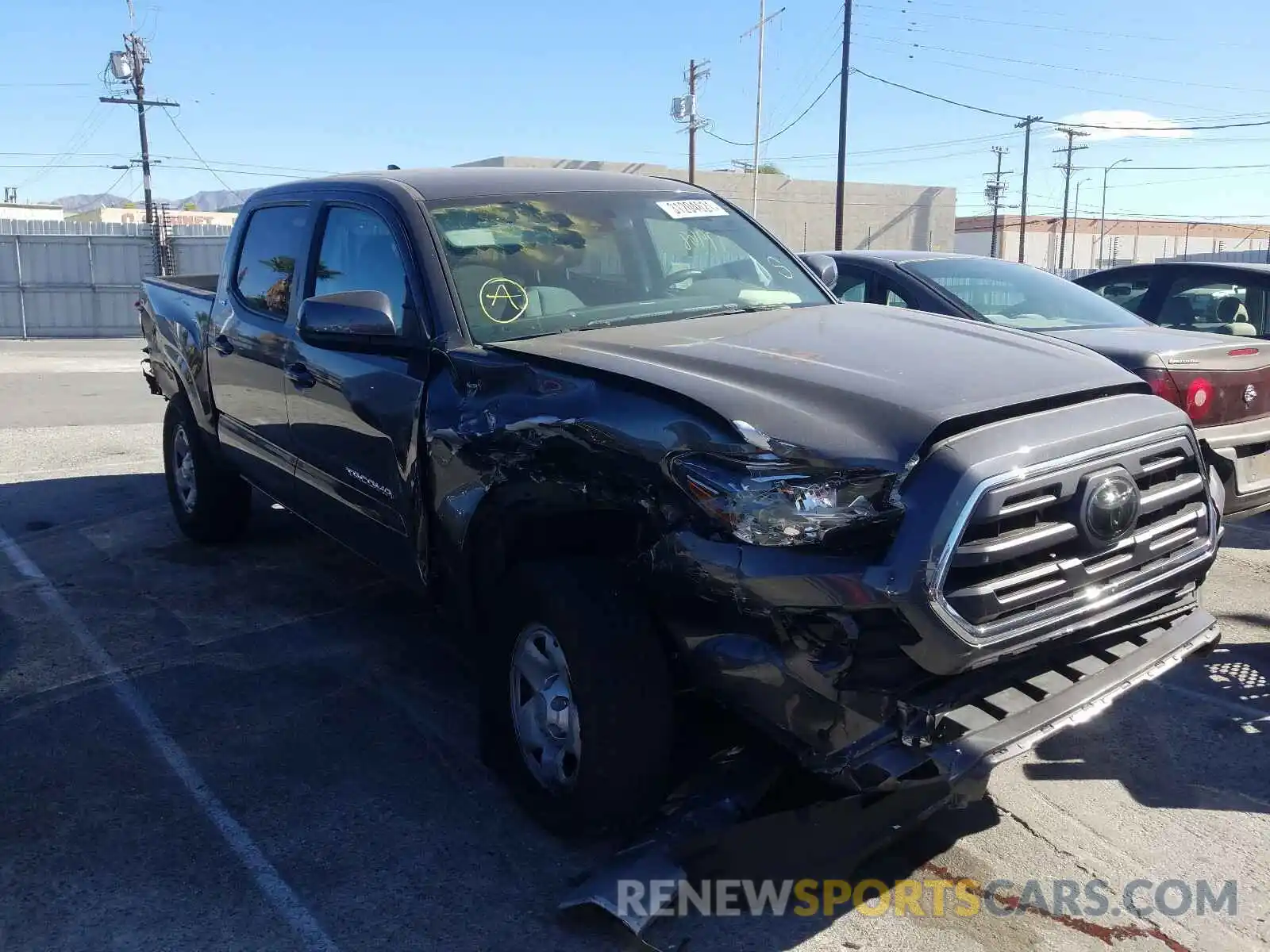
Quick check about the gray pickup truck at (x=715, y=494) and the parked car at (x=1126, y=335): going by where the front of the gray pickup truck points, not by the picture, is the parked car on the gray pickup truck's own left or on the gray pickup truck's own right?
on the gray pickup truck's own left

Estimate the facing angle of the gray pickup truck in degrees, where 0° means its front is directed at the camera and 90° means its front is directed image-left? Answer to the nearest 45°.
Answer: approximately 315°

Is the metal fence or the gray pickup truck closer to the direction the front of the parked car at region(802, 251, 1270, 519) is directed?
the metal fence

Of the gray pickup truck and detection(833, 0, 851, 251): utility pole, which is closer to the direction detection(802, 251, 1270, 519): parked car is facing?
the utility pole

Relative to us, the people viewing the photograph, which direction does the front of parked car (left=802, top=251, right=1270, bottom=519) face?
facing away from the viewer and to the left of the viewer

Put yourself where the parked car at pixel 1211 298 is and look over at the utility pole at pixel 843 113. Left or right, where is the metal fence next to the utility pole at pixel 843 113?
left

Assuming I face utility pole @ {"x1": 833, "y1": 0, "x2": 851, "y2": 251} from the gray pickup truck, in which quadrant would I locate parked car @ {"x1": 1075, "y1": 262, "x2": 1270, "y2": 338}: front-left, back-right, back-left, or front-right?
front-right

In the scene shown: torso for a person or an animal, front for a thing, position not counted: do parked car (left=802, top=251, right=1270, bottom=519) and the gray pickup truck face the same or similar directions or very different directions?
very different directions

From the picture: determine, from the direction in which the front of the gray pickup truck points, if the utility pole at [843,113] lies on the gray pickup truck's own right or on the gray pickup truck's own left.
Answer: on the gray pickup truck's own left

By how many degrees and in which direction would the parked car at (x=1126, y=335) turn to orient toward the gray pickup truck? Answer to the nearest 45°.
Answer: approximately 135° to its left

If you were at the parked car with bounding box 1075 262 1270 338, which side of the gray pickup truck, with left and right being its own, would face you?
left

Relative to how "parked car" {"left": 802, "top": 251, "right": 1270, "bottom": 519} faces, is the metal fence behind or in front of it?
in front
